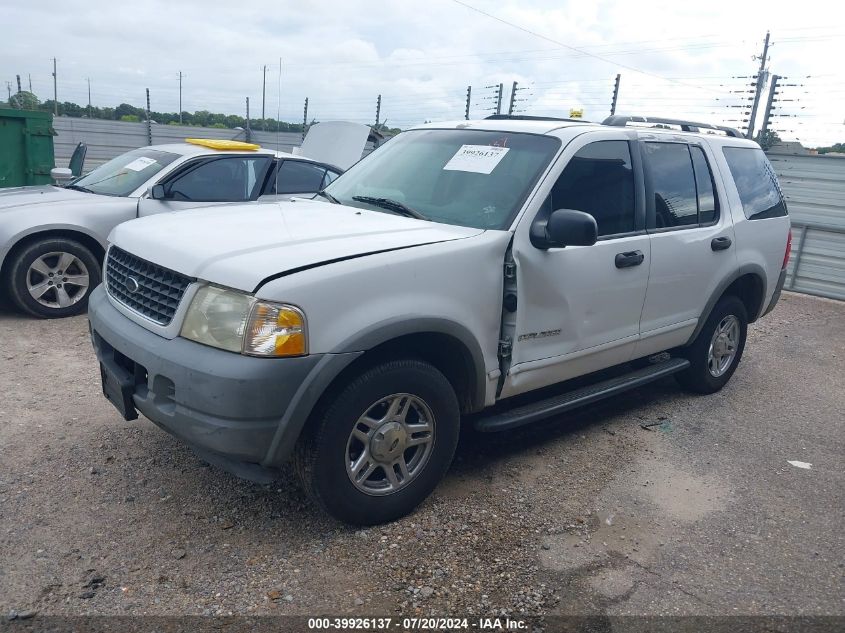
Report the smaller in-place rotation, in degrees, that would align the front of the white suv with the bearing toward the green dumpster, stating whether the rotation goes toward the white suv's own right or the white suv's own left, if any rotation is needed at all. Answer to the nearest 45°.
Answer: approximately 90° to the white suv's own right

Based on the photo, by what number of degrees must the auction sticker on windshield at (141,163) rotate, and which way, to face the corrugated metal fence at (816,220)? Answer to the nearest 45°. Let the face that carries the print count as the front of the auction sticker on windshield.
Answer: approximately 135° to its left

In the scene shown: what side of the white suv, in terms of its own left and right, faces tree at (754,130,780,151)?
back

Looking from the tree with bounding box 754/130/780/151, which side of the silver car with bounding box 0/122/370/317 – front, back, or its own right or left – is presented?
back
